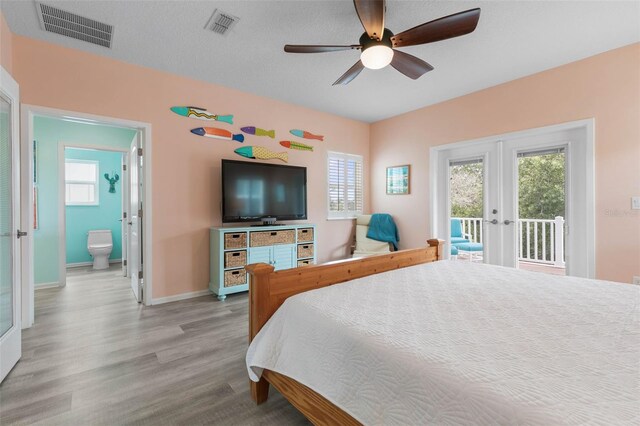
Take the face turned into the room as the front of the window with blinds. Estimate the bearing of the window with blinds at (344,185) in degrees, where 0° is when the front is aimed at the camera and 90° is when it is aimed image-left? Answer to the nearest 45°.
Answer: approximately 315°

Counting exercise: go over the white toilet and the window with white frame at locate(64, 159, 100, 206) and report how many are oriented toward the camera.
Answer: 2

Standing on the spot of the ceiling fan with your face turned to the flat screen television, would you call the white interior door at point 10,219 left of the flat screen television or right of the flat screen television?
left

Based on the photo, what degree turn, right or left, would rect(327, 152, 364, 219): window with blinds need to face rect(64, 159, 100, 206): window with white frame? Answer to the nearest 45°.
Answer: approximately 135° to its right

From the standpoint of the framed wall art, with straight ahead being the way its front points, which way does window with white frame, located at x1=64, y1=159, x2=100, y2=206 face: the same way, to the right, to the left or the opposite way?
to the left

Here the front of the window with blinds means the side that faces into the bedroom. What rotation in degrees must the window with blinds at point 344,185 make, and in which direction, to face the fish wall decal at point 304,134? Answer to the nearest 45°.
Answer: approximately 90° to its right

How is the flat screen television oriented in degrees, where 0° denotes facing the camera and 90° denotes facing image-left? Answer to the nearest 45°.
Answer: approximately 315°

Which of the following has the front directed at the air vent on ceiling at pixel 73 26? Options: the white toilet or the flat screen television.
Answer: the white toilet
